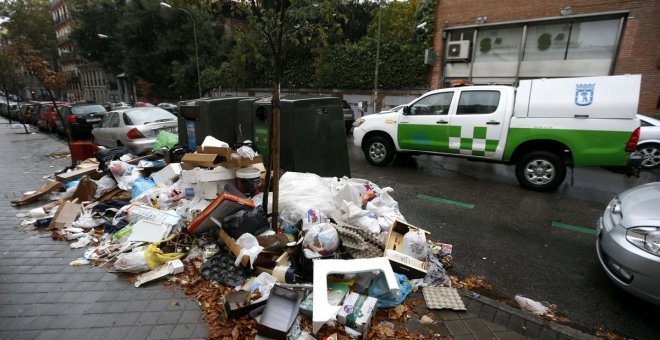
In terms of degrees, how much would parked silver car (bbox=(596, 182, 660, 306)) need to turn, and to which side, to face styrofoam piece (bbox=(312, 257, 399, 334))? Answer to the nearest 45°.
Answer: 0° — it already faces it

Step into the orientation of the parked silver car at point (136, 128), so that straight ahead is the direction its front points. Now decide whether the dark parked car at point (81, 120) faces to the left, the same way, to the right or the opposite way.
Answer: the same way

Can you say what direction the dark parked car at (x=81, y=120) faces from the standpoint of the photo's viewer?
facing away from the viewer and to the left of the viewer

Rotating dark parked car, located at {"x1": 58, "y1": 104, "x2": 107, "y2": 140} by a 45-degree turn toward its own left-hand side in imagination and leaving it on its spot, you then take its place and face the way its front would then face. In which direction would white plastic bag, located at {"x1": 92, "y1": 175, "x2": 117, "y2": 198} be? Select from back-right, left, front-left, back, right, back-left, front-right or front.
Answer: left

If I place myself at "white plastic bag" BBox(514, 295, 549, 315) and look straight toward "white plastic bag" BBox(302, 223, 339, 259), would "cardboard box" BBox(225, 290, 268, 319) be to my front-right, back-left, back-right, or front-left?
front-left

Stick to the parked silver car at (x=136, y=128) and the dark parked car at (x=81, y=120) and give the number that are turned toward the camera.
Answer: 0

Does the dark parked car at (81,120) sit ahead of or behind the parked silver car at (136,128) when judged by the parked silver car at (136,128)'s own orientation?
ahead

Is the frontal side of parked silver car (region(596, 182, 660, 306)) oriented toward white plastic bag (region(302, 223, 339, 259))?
yes

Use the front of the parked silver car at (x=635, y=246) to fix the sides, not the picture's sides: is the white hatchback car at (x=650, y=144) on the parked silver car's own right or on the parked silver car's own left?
on the parked silver car's own right

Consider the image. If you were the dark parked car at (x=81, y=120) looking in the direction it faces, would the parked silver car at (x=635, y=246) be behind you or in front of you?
behind

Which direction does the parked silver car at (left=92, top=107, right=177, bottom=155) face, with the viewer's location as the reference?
facing away from the viewer and to the left of the viewer

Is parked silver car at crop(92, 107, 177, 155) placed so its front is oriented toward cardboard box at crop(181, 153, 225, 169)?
no

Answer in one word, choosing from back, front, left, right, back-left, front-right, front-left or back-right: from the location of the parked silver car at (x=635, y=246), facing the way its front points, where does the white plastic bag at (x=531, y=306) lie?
front

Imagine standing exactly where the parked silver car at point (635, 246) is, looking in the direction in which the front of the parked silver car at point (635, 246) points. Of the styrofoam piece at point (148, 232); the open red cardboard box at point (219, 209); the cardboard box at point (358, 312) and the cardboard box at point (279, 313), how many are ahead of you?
4

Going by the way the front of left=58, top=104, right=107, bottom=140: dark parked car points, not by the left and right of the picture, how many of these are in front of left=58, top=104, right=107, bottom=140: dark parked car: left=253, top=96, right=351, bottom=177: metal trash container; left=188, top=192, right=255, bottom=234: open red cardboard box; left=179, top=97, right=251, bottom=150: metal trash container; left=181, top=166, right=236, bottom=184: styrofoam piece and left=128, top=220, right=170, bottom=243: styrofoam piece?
0
